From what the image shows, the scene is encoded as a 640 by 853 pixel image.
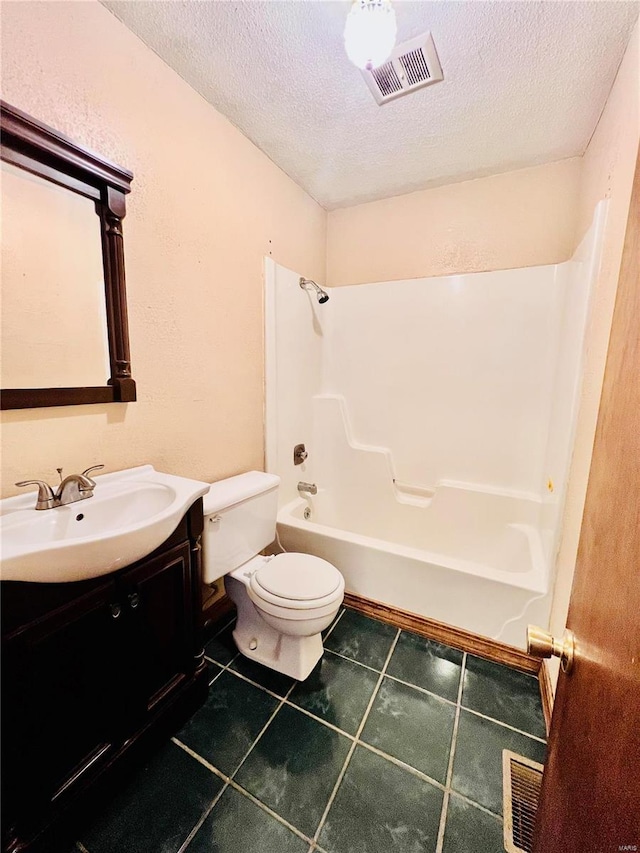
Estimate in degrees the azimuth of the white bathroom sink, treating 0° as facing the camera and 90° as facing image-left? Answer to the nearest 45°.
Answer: approximately 315°

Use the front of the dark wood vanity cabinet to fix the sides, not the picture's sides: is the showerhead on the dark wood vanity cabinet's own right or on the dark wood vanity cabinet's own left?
on the dark wood vanity cabinet's own left

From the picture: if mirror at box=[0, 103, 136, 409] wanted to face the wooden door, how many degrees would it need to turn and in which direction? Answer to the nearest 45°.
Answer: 0° — it already faces it
